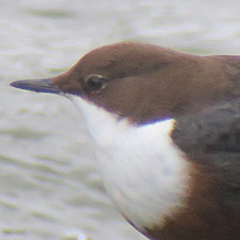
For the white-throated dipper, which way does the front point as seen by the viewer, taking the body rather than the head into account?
to the viewer's left
